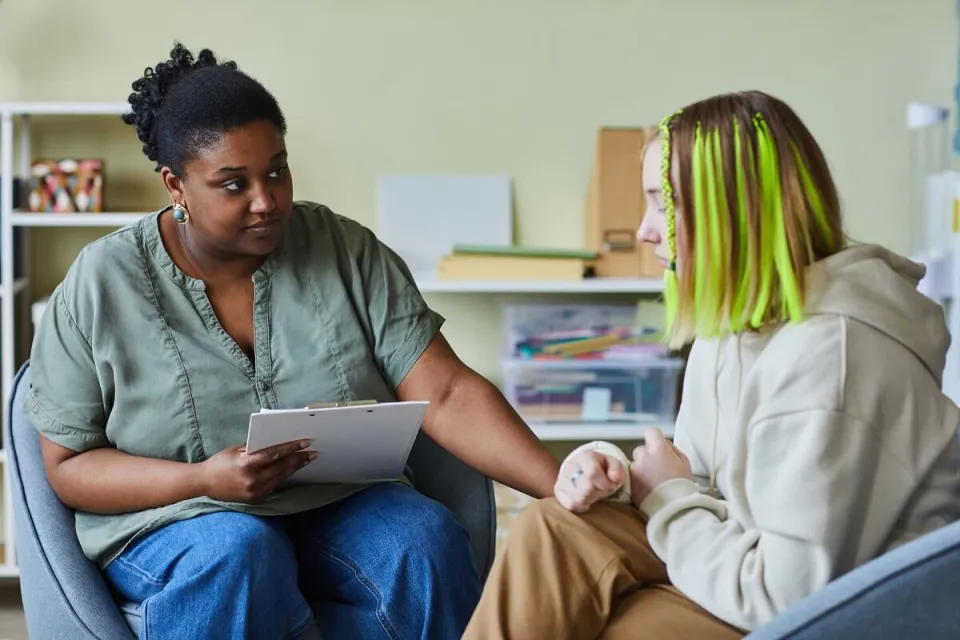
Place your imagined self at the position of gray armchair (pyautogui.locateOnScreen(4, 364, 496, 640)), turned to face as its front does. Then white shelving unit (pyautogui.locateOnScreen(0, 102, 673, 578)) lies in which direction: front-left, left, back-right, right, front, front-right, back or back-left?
back-left

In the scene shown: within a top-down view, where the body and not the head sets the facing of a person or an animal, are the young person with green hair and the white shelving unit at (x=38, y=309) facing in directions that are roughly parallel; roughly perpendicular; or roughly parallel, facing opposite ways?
roughly perpendicular

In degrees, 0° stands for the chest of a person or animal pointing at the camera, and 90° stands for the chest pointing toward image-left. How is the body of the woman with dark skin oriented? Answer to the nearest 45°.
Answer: approximately 315°

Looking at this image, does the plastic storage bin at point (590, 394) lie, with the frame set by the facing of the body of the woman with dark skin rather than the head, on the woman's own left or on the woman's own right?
on the woman's own left

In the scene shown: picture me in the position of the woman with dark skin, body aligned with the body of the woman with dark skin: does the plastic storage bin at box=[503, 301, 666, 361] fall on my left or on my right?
on my left

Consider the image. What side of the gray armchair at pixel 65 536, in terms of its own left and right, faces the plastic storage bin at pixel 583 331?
left

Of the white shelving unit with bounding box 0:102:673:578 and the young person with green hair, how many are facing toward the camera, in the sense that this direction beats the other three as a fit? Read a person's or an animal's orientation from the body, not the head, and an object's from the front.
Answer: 1

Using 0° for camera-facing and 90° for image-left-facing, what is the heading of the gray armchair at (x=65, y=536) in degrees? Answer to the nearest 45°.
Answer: approximately 315°

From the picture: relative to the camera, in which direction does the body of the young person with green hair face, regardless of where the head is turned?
to the viewer's left
